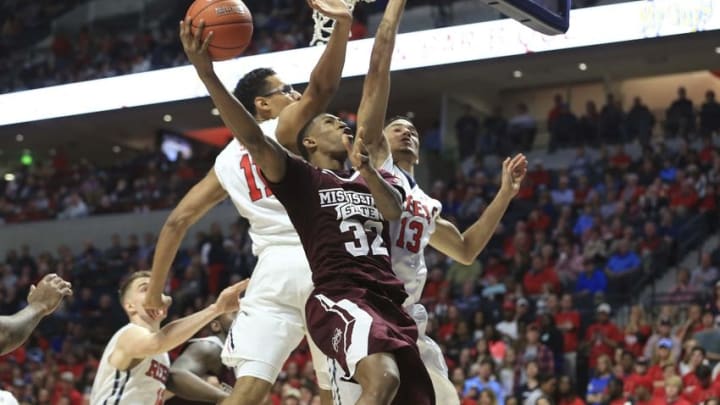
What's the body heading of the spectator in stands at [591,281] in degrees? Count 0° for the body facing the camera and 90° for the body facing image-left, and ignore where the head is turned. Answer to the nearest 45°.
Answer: approximately 45°

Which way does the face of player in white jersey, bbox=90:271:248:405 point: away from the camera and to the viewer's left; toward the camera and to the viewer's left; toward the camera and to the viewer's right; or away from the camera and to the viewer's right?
toward the camera and to the viewer's right

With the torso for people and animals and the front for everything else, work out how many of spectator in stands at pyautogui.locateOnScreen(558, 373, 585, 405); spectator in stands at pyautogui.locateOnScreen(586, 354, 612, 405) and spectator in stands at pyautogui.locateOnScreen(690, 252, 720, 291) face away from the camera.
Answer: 0

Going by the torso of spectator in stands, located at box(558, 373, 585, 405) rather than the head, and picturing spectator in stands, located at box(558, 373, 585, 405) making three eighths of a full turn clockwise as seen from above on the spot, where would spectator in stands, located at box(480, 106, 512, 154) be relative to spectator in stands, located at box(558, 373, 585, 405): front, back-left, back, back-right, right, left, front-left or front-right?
front

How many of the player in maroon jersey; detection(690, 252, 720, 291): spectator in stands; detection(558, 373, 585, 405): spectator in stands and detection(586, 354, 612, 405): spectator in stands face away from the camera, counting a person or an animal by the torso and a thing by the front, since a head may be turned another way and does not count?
0

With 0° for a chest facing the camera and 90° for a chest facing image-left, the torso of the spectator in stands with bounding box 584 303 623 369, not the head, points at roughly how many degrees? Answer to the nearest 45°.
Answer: approximately 45°

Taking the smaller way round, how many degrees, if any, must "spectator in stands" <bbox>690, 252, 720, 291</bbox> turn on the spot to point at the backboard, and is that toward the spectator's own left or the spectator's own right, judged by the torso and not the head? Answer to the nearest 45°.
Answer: approximately 45° to the spectator's own left

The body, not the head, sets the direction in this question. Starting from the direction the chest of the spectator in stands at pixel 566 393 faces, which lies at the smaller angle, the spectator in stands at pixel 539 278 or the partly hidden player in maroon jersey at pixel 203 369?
the partly hidden player in maroon jersey

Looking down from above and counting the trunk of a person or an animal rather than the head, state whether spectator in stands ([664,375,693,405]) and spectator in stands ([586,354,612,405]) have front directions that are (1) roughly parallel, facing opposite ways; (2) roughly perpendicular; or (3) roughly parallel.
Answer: roughly parallel

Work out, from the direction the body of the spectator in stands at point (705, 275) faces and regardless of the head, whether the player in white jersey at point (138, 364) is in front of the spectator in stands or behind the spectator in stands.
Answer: in front

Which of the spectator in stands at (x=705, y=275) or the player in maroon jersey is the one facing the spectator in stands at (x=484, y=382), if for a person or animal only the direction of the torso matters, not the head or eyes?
the spectator in stands at (x=705, y=275)

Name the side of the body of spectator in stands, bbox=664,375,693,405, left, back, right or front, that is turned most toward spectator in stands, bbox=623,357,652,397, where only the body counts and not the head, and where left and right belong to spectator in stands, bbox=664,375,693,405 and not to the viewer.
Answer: right
